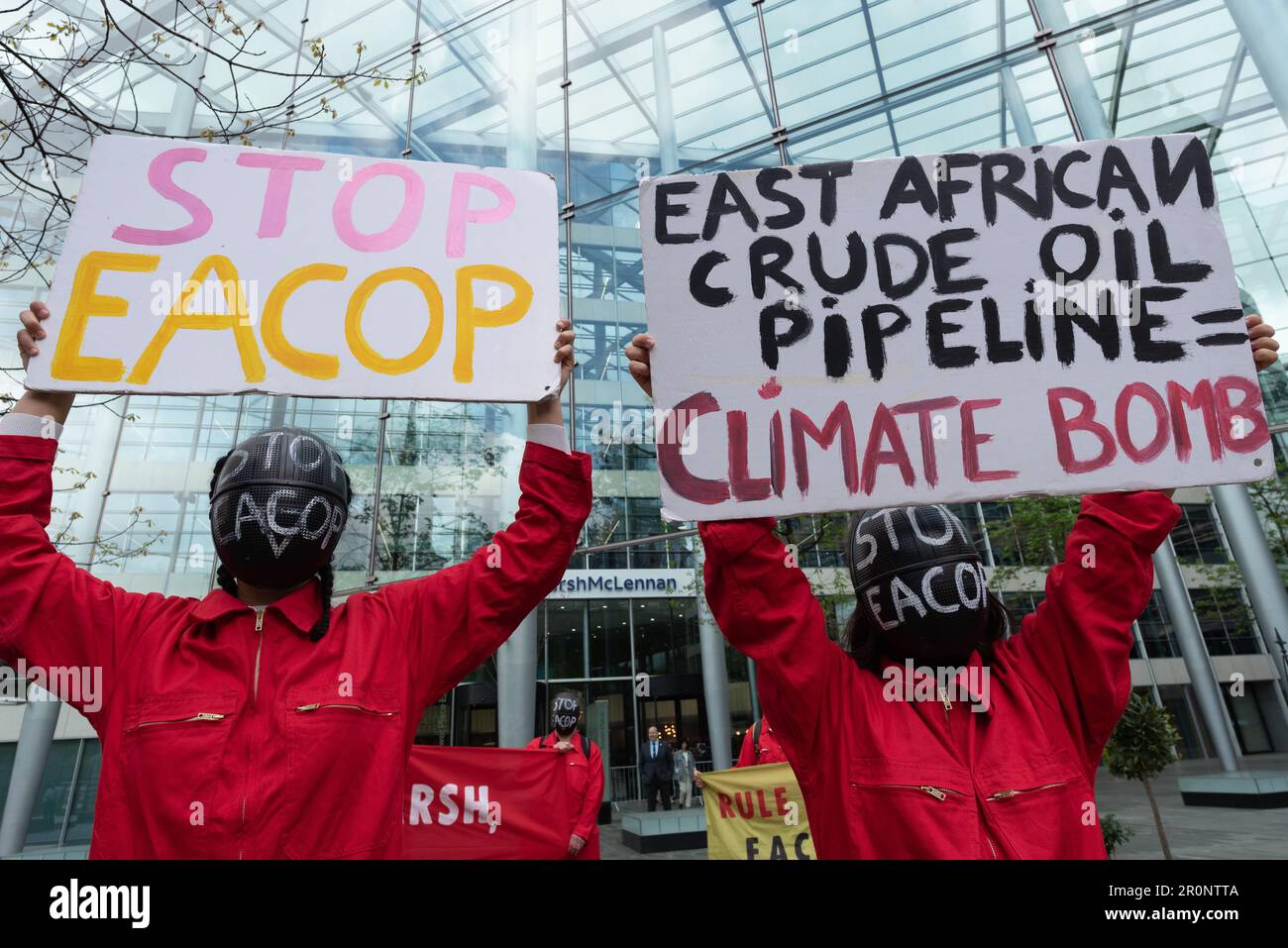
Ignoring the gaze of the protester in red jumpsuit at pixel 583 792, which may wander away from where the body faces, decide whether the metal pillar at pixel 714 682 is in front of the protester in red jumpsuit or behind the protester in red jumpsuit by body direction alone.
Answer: behind

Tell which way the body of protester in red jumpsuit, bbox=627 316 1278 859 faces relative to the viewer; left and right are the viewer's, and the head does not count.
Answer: facing the viewer

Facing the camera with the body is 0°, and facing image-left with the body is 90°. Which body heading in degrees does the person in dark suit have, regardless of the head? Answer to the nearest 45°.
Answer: approximately 0°

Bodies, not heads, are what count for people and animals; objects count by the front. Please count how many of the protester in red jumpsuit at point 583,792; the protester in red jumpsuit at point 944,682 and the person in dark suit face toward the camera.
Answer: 3

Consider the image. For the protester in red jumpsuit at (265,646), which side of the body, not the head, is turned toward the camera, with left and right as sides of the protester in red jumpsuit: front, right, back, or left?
front

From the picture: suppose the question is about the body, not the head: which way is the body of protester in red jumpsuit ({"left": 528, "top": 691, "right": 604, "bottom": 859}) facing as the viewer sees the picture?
toward the camera

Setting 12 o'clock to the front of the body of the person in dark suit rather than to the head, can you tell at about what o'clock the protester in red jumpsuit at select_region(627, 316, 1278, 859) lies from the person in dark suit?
The protester in red jumpsuit is roughly at 12 o'clock from the person in dark suit.

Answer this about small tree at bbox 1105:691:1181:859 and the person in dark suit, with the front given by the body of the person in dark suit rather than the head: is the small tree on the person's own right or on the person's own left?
on the person's own left
